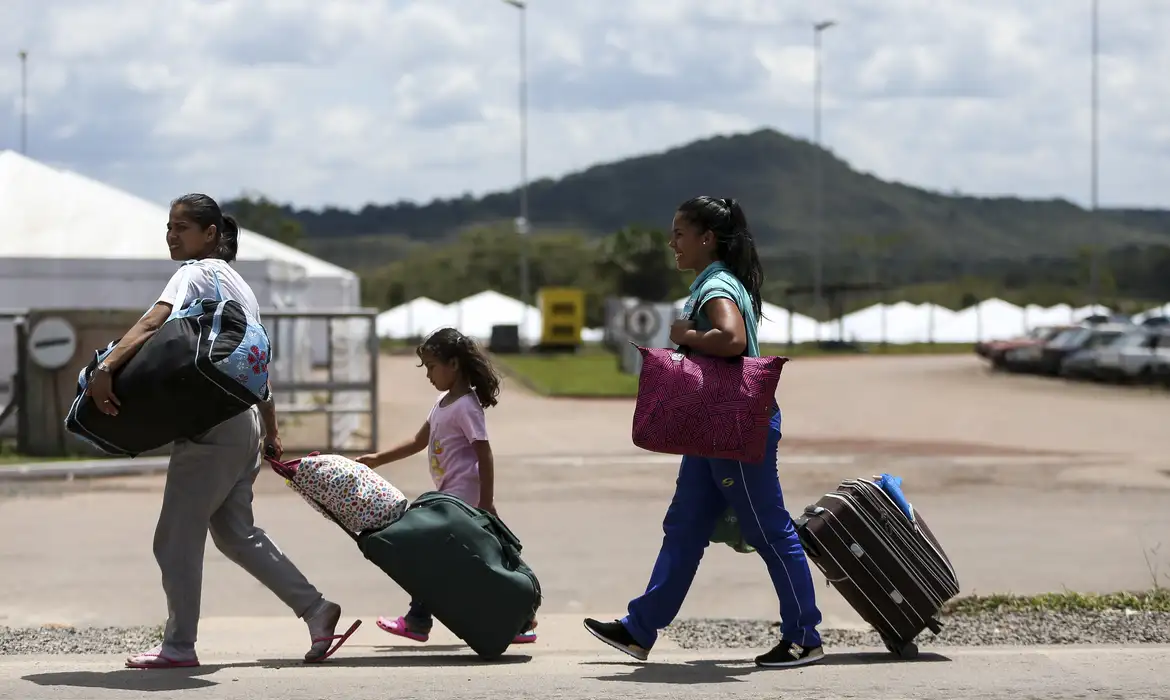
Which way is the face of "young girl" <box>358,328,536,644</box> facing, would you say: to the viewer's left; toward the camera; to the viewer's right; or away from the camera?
to the viewer's left

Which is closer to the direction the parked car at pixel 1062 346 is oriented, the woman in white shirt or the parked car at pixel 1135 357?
the woman in white shirt

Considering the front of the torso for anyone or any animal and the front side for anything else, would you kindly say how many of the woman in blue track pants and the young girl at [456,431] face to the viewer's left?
2

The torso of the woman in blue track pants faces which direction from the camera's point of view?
to the viewer's left

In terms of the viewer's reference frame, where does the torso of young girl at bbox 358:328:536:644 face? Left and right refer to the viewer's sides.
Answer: facing to the left of the viewer

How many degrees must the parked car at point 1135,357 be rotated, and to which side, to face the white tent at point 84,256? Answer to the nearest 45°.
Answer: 0° — it already faces it

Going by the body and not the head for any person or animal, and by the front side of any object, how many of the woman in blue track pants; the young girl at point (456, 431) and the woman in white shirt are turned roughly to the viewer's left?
3

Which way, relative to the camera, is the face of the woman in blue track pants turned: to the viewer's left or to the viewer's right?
to the viewer's left

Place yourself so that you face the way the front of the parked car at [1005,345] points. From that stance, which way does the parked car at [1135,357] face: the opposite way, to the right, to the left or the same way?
the same way

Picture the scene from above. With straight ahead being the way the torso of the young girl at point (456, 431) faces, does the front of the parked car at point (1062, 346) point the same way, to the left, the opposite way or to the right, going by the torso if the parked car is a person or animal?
the same way

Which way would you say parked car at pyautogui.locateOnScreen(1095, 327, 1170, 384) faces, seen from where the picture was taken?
facing the viewer and to the left of the viewer

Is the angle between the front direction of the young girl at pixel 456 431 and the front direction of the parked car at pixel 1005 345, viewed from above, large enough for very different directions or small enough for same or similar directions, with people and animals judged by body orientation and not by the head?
same or similar directions

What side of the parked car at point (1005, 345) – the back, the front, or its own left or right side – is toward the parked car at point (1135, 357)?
left

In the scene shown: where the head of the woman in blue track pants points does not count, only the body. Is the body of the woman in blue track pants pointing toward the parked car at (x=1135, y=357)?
no
